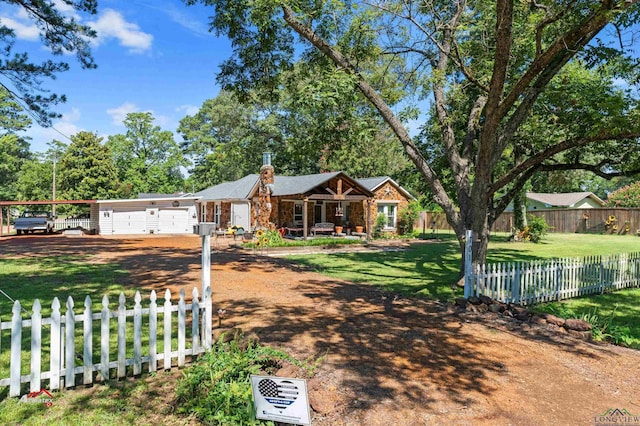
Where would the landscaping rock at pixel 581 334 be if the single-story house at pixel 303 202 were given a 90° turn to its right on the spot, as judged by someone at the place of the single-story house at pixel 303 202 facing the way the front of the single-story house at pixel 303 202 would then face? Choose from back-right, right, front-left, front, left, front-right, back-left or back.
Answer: left

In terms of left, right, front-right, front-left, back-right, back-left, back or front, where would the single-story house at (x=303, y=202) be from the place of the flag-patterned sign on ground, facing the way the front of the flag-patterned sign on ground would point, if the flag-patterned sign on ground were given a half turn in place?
front

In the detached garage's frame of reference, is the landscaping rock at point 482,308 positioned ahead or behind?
ahead

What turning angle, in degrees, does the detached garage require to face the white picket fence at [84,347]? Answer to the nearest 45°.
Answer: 0° — it already faces it

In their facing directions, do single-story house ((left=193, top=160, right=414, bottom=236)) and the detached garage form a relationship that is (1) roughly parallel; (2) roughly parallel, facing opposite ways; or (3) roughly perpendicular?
roughly parallel

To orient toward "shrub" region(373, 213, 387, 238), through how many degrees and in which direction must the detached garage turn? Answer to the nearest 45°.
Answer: approximately 45° to its left

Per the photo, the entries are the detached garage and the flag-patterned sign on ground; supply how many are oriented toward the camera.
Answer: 2

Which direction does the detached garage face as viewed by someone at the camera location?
facing the viewer

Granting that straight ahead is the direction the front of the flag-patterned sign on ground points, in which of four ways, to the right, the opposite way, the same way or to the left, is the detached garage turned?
the same way

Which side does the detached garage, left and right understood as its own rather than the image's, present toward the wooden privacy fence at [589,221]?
left

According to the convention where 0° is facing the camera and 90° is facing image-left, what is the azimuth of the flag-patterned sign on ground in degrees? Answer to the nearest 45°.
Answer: approximately 0°

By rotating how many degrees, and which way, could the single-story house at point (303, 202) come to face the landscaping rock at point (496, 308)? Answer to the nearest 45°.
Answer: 0° — it already faces it

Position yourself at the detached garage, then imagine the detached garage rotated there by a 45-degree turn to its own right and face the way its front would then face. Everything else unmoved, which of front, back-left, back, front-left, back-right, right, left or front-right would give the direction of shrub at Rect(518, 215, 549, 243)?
left

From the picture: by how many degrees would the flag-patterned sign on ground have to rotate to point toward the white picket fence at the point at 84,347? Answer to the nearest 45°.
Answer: approximately 135° to its right

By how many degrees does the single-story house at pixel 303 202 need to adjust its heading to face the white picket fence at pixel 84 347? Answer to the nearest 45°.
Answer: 0° — it already faces it

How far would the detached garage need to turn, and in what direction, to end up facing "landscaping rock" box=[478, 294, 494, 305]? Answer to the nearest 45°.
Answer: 0° — it already faces it

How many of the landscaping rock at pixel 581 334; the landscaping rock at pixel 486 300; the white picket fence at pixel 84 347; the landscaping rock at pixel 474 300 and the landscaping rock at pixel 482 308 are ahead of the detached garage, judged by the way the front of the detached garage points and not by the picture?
5

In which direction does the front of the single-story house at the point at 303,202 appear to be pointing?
toward the camera

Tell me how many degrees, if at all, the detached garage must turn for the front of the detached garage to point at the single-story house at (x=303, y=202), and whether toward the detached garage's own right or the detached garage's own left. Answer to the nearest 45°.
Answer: approximately 45° to the detached garage's own left
